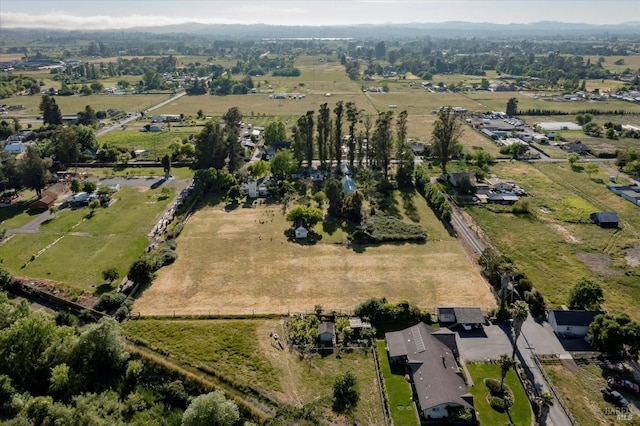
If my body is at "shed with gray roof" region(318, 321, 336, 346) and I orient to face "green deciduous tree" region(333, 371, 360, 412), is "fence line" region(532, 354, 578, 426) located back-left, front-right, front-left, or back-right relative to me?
front-left

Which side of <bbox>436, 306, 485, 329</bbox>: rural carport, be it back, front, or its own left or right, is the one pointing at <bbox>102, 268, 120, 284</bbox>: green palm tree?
right

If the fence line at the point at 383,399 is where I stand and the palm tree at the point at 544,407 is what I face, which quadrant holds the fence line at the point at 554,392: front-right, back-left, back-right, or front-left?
front-left

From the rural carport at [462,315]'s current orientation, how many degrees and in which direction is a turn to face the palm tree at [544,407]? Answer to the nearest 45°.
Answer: approximately 45° to its left

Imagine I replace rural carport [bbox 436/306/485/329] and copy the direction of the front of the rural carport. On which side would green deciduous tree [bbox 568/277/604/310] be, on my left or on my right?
on my left

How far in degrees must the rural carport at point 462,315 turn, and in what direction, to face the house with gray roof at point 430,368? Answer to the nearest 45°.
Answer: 0° — it already faces it

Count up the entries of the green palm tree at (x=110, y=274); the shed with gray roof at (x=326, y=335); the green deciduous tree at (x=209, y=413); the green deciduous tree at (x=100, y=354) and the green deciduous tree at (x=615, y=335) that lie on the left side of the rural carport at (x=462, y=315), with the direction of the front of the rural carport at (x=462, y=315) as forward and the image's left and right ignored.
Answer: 1

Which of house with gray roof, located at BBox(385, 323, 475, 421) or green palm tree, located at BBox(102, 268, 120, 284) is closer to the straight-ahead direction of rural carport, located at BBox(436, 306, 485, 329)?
the house with gray roof

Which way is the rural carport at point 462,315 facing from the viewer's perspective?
toward the camera

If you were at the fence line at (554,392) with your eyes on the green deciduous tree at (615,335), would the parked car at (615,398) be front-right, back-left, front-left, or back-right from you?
front-right

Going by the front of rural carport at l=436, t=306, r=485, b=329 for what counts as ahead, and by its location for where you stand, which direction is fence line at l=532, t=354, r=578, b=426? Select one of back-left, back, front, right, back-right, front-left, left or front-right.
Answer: front-left
